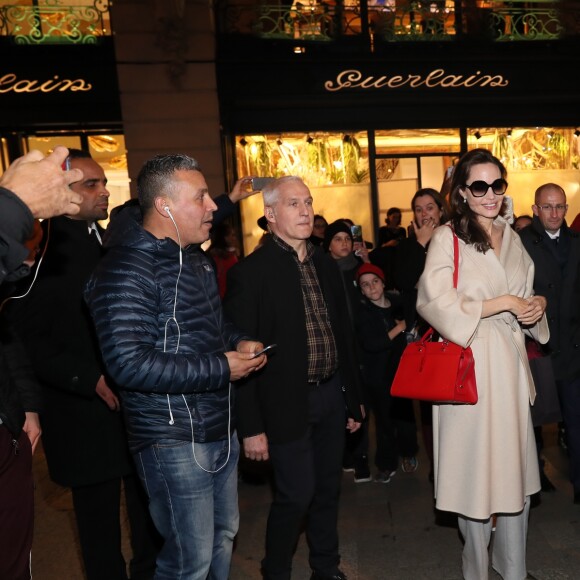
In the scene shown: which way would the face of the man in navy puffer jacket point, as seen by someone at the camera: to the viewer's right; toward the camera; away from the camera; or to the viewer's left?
to the viewer's right

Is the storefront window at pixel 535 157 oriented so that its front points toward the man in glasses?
yes

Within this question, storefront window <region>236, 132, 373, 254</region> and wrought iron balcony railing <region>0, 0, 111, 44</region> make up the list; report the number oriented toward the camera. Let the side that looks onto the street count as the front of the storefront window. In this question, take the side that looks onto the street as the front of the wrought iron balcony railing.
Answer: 2

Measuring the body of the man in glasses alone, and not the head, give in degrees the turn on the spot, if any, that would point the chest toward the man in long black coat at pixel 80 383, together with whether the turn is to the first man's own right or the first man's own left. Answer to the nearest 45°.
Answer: approximately 45° to the first man's own right

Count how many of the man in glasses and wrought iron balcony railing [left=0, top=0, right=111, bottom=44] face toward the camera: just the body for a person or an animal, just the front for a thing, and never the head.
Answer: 2

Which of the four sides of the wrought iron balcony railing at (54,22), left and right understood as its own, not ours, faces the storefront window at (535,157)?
left
